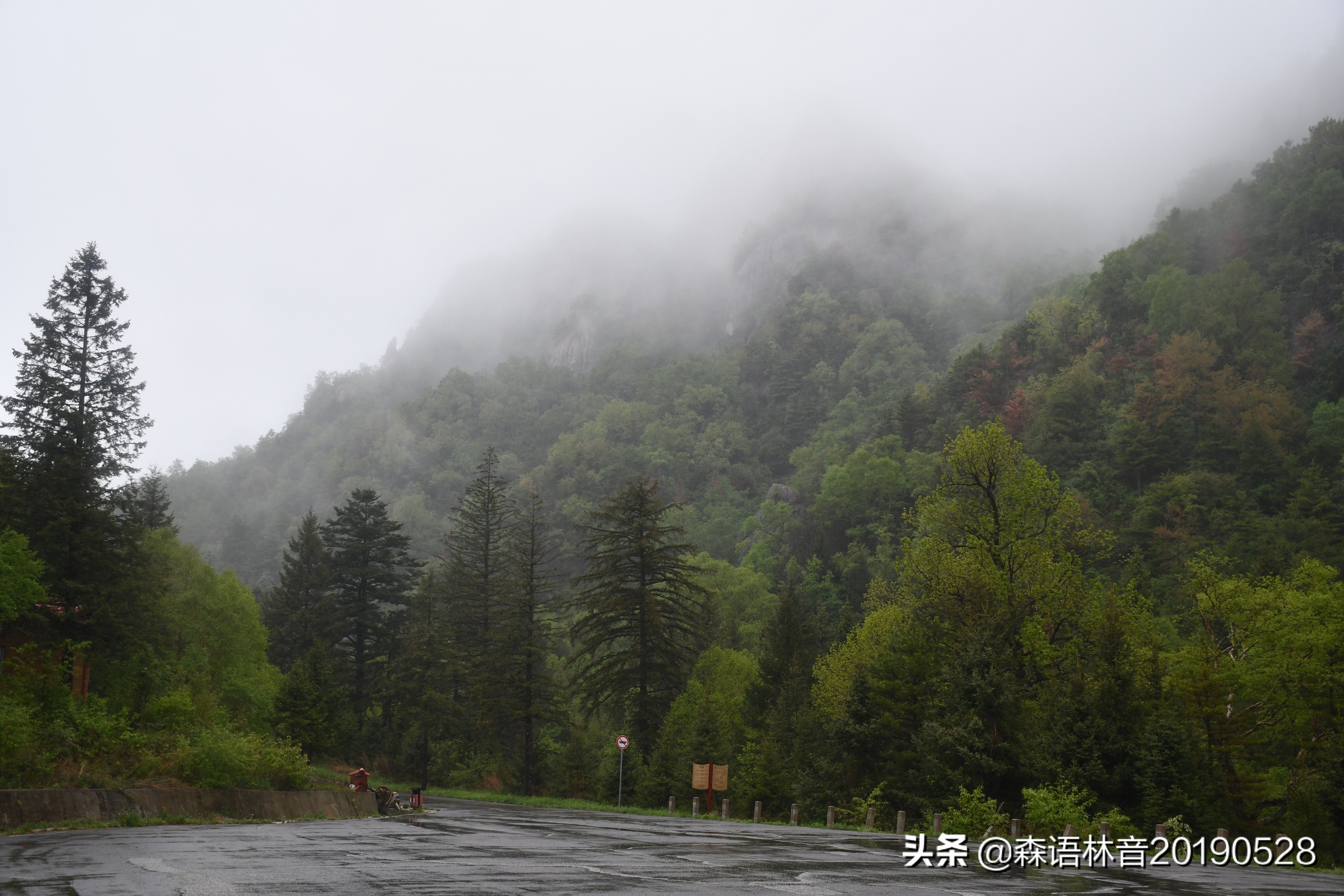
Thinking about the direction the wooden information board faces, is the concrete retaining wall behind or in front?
in front

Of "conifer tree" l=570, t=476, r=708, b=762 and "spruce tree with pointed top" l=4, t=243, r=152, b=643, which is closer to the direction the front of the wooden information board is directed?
the spruce tree with pointed top

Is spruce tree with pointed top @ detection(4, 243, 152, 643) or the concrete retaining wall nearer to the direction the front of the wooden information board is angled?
the concrete retaining wall

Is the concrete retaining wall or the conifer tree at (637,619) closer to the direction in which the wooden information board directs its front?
the concrete retaining wall

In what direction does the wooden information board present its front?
toward the camera

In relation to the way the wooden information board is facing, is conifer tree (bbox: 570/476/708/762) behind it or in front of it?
behind

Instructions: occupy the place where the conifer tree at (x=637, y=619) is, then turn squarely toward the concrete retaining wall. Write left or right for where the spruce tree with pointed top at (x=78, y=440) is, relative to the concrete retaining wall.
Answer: right

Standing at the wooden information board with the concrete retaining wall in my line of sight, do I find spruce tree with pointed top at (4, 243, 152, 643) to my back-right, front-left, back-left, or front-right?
front-right

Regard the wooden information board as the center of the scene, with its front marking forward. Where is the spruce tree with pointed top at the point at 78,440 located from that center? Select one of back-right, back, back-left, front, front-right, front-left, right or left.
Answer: right

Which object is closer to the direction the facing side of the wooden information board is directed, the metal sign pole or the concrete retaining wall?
the concrete retaining wall

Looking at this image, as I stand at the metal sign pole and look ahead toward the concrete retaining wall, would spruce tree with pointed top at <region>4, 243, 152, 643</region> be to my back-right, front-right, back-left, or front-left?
front-right
